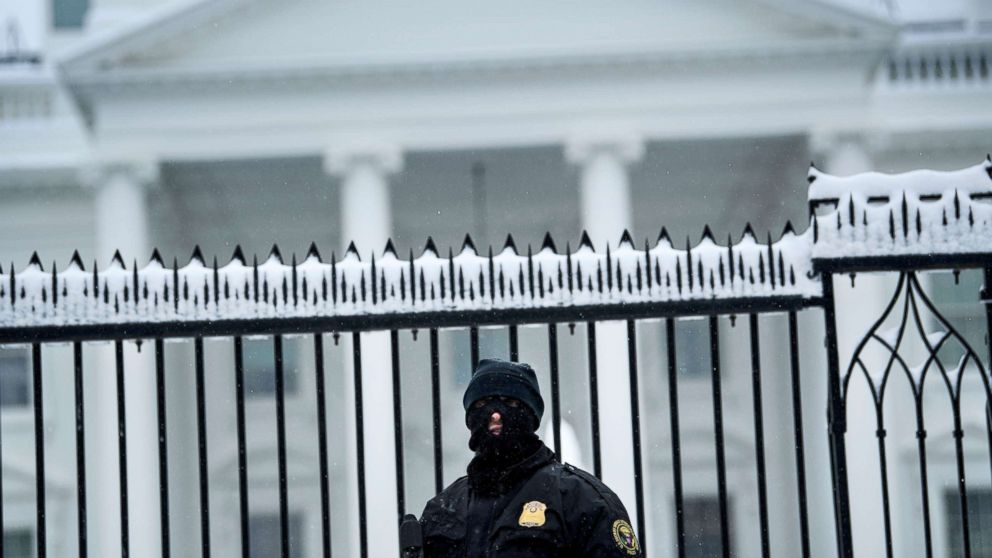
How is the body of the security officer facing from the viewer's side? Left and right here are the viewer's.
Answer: facing the viewer and to the left of the viewer
